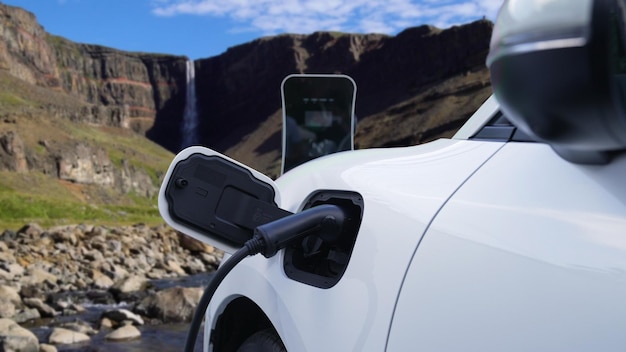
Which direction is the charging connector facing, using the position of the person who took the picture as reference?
facing away from the viewer and to the right of the viewer

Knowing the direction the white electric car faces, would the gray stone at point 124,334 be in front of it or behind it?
in front

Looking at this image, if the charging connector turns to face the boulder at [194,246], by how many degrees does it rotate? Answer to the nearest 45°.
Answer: approximately 45° to its left

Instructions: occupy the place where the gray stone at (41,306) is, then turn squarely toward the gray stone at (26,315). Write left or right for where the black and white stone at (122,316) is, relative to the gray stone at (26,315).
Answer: left

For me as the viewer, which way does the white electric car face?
facing away from the viewer and to the left of the viewer

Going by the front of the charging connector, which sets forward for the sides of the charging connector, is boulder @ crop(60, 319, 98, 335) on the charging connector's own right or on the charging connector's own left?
on the charging connector's own left

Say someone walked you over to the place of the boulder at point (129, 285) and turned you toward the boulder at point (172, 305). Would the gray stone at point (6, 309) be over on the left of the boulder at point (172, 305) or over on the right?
right

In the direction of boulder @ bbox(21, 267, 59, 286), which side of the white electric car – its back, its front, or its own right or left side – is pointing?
front

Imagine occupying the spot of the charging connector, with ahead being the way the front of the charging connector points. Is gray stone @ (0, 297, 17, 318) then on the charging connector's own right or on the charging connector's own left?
on the charging connector's own left

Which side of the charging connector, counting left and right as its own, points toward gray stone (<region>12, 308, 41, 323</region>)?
left

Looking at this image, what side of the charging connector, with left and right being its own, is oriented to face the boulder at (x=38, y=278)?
left
